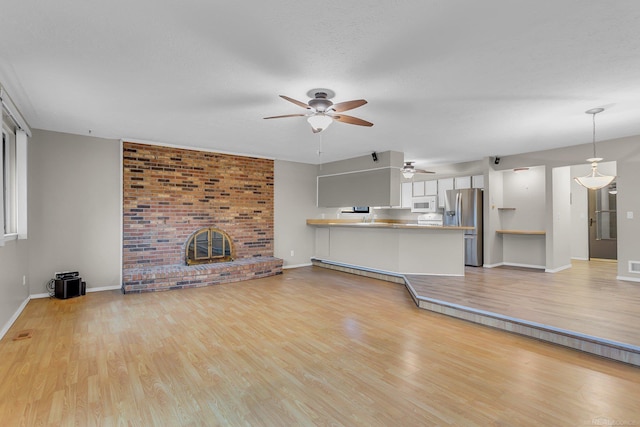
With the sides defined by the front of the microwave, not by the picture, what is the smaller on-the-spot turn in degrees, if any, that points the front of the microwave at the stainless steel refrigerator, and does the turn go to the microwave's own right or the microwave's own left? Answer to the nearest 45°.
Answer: approximately 90° to the microwave's own left

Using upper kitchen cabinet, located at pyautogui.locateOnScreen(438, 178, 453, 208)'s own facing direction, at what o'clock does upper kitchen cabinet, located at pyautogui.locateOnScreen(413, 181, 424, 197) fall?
upper kitchen cabinet, located at pyautogui.locateOnScreen(413, 181, 424, 197) is roughly at 4 o'clock from upper kitchen cabinet, located at pyautogui.locateOnScreen(438, 178, 453, 208).

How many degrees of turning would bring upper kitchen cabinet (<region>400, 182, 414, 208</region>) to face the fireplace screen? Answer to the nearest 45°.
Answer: approximately 45° to its right

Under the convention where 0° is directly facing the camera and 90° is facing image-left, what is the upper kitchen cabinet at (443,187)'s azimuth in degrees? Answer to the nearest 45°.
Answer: approximately 0°

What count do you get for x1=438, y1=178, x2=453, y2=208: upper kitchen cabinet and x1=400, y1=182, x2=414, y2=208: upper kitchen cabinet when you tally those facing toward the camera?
2

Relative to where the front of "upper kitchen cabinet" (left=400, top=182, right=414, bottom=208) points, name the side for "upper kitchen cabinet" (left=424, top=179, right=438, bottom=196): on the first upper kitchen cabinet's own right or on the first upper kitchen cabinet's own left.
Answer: on the first upper kitchen cabinet's own left

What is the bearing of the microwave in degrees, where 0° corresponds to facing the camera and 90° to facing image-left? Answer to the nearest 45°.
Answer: approximately 45°

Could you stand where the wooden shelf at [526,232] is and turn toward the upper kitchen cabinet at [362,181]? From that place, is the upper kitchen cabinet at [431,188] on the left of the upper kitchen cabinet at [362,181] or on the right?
right

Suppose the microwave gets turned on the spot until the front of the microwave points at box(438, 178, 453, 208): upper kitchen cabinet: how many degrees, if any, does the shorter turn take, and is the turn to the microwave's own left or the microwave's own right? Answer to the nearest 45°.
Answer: approximately 90° to the microwave's own left

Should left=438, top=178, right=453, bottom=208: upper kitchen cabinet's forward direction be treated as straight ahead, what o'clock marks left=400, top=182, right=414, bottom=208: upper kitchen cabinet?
left=400, top=182, right=414, bottom=208: upper kitchen cabinet is roughly at 4 o'clock from left=438, top=178, right=453, bottom=208: upper kitchen cabinet.
